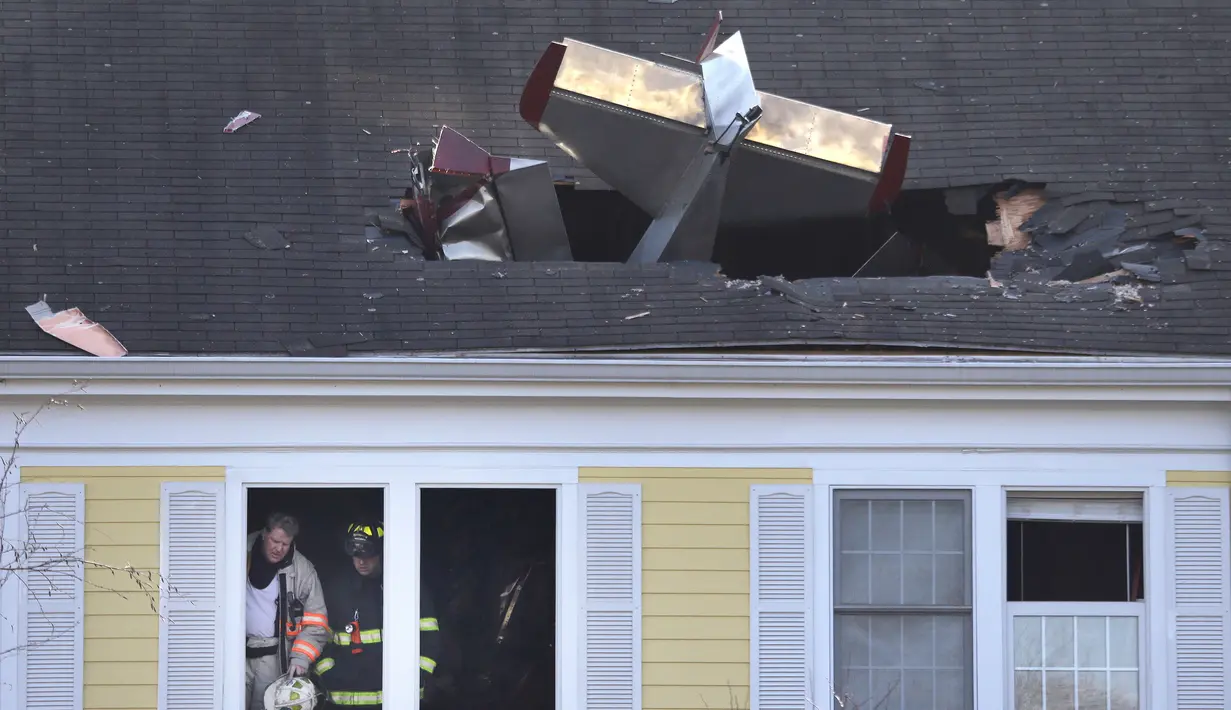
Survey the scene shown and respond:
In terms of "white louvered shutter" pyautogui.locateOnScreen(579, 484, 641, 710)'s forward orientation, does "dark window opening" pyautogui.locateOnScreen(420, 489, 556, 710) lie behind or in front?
behind

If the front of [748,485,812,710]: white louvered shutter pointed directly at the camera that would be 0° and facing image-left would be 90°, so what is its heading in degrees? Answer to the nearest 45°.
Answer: approximately 0°

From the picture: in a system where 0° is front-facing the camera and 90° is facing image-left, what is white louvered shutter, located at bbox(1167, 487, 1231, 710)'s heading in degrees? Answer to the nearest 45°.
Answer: approximately 0°
